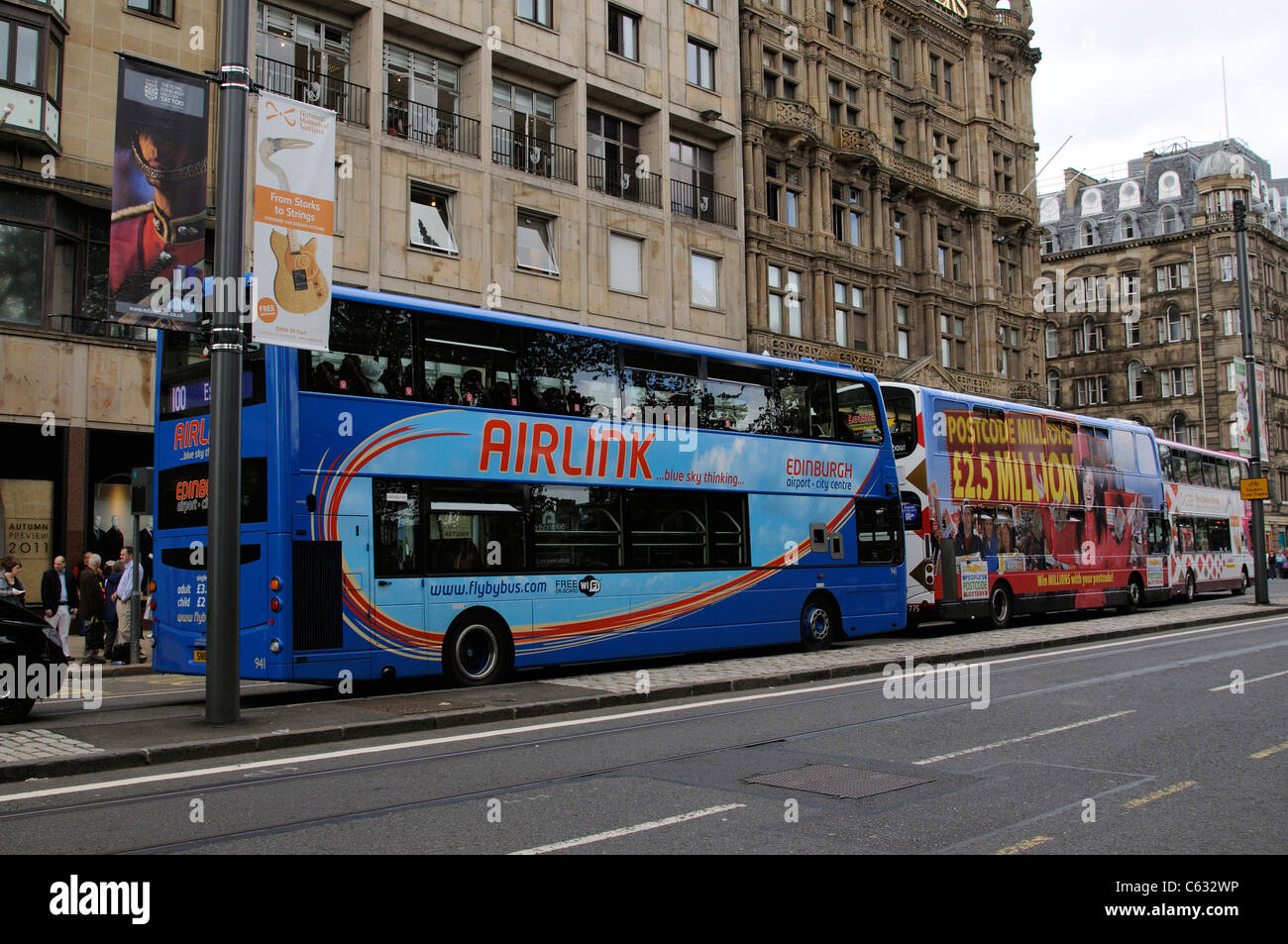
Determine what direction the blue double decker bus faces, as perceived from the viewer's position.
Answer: facing away from the viewer and to the right of the viewer

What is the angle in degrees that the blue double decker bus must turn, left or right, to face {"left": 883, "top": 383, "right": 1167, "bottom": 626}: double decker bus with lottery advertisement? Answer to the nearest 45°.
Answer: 0° — it already faces it

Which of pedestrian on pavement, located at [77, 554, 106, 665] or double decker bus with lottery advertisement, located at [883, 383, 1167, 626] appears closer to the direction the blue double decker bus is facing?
the double decker bus with lottery advertisement

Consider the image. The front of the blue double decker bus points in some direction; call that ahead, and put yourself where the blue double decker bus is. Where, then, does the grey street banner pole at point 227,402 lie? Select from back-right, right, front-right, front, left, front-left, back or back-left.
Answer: back

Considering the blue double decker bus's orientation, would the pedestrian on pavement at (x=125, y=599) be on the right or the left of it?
on its left

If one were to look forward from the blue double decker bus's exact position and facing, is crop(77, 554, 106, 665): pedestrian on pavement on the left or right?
on its left

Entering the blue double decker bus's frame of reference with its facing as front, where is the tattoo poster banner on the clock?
The tattoo poster banner is roughly at 6 o'clock from the blue double decker bus.
